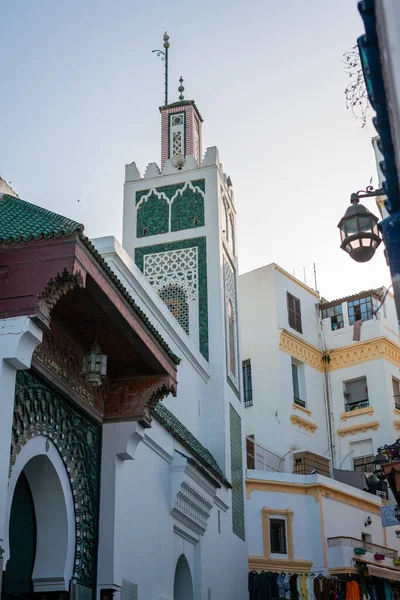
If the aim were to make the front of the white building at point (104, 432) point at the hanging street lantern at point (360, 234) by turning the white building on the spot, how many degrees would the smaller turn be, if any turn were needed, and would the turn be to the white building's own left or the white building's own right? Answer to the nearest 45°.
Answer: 0° — it already faces it

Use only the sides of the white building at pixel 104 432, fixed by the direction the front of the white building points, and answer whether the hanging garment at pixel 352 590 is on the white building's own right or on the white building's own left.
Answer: on the white building's own left

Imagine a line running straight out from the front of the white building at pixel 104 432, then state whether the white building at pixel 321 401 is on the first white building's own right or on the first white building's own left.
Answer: on the first white building's own left

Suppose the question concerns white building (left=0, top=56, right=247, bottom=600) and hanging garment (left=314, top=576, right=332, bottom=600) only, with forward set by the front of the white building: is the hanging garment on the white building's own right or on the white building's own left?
on the white building's own left

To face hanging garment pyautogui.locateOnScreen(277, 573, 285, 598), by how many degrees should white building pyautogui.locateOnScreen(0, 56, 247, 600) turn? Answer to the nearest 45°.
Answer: approximately 135° to its left

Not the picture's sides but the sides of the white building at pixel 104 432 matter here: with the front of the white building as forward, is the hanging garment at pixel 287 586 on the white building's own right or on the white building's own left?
on the white building's own left
